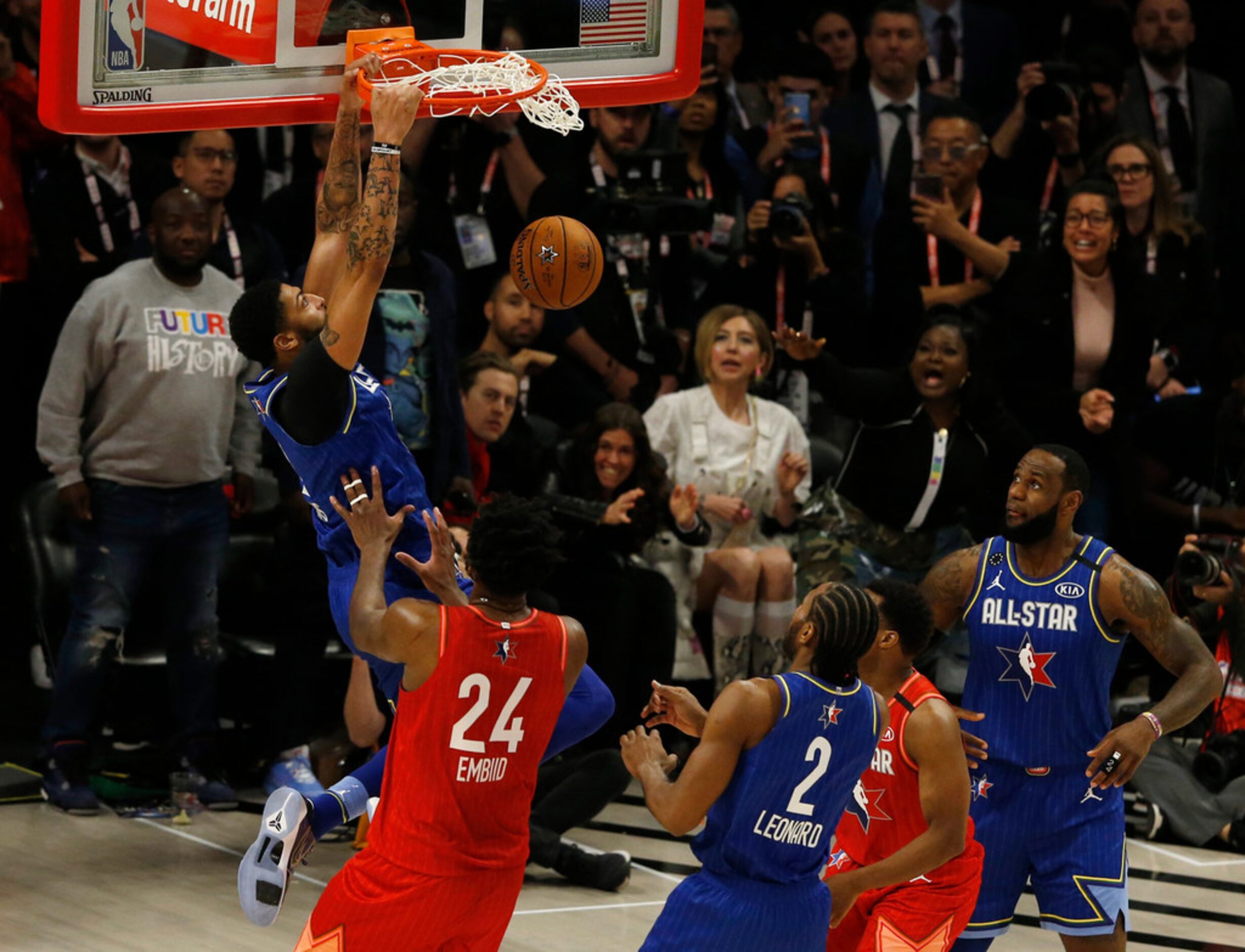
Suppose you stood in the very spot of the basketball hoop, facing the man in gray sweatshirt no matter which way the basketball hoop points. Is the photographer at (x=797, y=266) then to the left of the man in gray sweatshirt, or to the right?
right

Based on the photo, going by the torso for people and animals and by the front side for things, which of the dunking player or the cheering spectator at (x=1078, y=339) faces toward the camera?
the cheering spectator

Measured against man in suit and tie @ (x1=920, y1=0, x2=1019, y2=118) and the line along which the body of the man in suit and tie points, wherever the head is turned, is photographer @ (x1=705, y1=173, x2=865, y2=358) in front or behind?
in front

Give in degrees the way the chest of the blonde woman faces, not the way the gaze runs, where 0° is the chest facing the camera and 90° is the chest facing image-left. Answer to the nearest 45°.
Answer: approximately 0°

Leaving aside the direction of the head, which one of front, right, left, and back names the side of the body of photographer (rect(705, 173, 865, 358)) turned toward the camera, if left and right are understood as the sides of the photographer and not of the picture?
front

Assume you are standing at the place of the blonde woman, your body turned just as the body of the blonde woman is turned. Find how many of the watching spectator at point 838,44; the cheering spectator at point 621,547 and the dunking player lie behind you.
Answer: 1

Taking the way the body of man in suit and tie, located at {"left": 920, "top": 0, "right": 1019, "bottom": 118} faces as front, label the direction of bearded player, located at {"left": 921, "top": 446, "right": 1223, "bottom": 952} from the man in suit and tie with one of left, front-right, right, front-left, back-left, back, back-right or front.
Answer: front-left

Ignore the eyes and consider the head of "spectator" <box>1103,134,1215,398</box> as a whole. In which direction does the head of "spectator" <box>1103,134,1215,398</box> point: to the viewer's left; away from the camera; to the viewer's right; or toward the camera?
toward the camera

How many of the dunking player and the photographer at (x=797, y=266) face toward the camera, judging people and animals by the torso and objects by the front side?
1

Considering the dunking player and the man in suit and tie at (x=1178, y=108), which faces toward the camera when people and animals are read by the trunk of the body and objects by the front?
the man in suit and tie

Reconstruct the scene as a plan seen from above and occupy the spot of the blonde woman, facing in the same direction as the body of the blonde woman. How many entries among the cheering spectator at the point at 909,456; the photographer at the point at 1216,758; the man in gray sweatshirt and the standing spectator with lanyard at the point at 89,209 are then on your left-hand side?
2

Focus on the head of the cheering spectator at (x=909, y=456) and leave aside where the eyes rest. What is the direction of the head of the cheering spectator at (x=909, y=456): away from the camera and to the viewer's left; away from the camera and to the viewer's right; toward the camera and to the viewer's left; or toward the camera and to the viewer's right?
toward the camera and to the viewer's left

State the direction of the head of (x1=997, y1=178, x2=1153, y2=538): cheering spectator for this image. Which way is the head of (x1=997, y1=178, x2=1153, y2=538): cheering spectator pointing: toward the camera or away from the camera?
toward the camera
